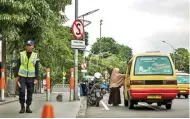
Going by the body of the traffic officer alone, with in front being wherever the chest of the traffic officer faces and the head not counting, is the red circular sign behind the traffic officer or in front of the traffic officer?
behind

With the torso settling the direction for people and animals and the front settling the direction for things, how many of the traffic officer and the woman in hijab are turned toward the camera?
1

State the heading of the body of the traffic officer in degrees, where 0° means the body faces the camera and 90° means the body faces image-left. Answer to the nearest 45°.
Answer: approximately 0°

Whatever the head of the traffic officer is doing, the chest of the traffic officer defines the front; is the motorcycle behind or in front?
behind
